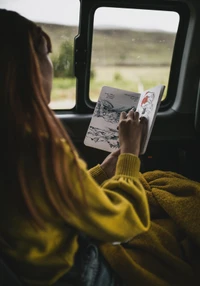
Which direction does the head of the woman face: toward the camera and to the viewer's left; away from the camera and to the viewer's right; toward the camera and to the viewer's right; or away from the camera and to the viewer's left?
away from the camera and to the viewer's right

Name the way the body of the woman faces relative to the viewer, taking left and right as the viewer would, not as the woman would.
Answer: facing away from the viewer and to the right of the viewer
